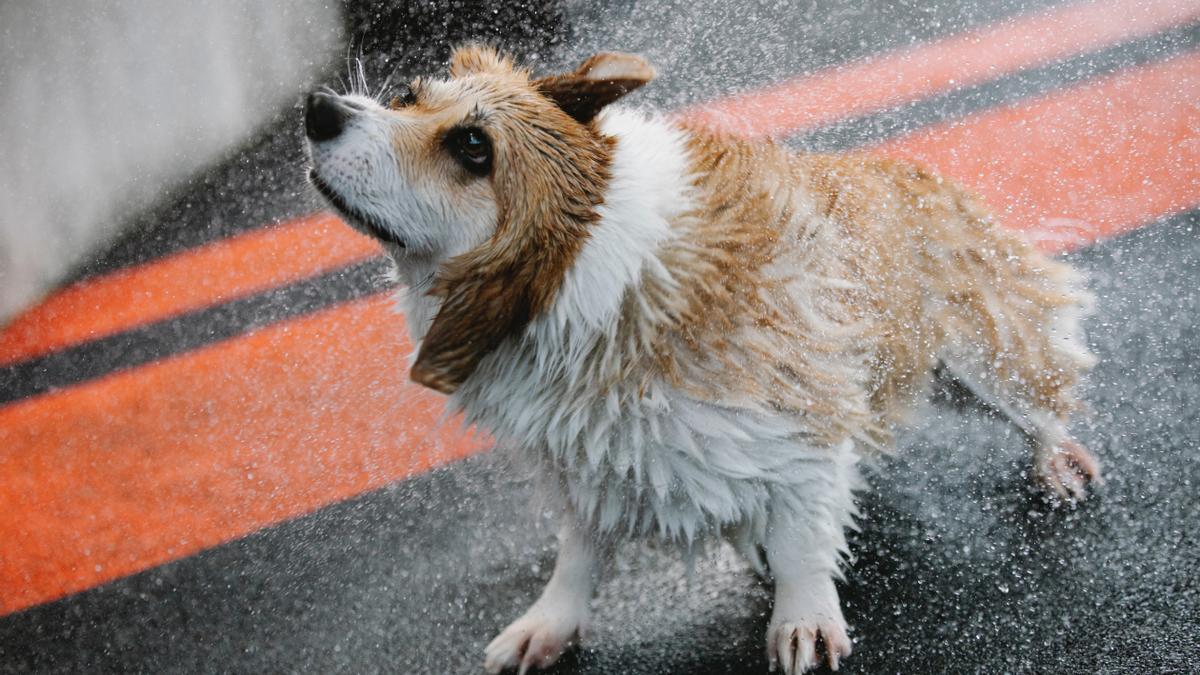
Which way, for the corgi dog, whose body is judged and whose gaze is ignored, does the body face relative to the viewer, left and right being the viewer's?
facing the viewer and to the left of the viewer
